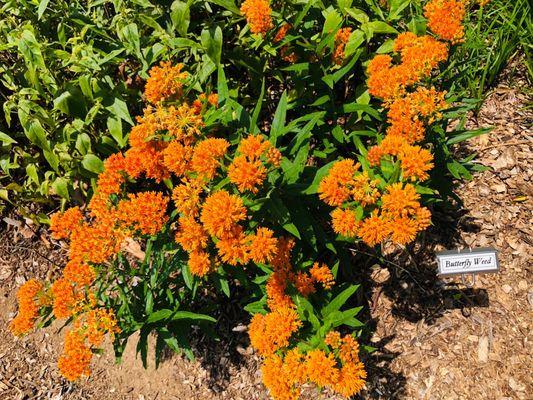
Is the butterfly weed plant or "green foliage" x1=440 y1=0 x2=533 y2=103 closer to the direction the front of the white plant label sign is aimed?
the butterfly weed plant

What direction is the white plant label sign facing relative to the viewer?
toward the camera

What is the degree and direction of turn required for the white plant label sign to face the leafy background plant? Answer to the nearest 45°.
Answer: approximately 90° to its right

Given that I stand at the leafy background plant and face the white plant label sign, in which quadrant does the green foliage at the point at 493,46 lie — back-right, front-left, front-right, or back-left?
front-left

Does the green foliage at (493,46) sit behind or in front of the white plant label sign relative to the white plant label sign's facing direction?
behind

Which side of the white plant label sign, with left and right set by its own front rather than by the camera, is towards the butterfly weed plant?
right
